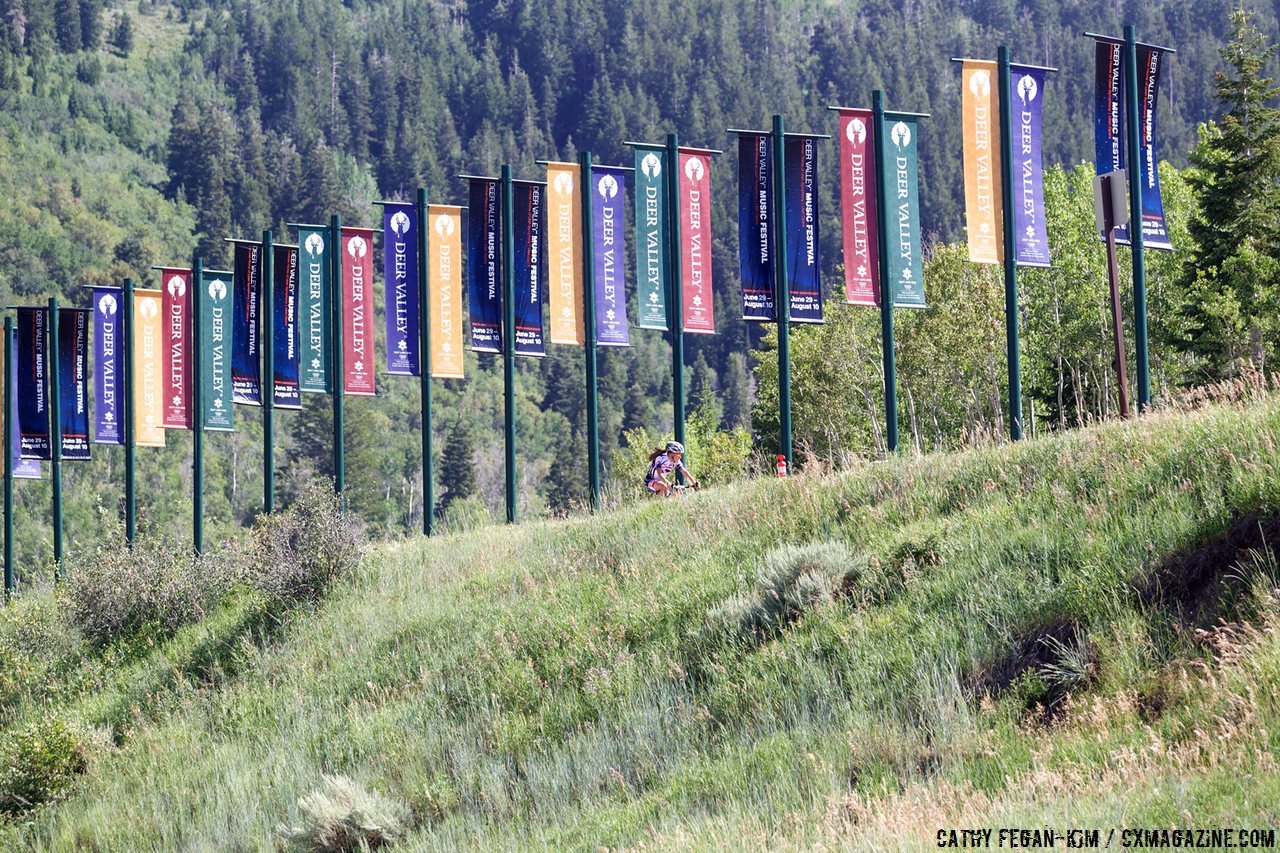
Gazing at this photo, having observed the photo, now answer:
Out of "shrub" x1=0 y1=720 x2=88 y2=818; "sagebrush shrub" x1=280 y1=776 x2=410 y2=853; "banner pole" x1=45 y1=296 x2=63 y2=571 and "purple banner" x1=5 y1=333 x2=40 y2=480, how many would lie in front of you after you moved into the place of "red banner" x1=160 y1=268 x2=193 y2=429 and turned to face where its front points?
2

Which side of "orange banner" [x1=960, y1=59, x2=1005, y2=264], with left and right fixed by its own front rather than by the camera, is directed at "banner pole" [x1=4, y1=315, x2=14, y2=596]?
right

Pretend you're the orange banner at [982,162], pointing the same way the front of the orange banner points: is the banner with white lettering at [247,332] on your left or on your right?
on your right

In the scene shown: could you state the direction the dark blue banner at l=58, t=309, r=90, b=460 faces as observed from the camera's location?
facing the viewer

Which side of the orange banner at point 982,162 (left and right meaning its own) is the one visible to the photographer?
front

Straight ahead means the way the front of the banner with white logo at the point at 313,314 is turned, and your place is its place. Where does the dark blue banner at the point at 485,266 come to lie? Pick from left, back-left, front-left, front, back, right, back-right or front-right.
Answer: front-left

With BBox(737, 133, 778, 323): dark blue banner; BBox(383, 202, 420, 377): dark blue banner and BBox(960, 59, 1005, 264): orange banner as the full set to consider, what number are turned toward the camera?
3

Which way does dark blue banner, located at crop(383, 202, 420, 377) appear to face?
toward the camera

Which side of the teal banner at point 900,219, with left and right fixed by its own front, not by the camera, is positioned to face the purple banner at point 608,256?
right

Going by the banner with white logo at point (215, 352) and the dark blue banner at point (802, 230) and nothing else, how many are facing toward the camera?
2

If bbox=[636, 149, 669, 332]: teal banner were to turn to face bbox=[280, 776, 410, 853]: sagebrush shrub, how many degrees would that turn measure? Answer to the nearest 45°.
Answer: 0° — it already faces it

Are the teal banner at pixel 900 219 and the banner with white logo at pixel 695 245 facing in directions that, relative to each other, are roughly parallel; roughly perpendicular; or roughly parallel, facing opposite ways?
roughly parallel

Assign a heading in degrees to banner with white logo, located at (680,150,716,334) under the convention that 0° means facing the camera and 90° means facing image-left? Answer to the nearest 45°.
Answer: approximately 0°

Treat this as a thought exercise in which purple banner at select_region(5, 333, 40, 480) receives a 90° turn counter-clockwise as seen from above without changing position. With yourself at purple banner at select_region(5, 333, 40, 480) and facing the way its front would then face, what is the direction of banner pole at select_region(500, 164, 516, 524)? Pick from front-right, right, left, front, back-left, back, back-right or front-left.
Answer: front-right
